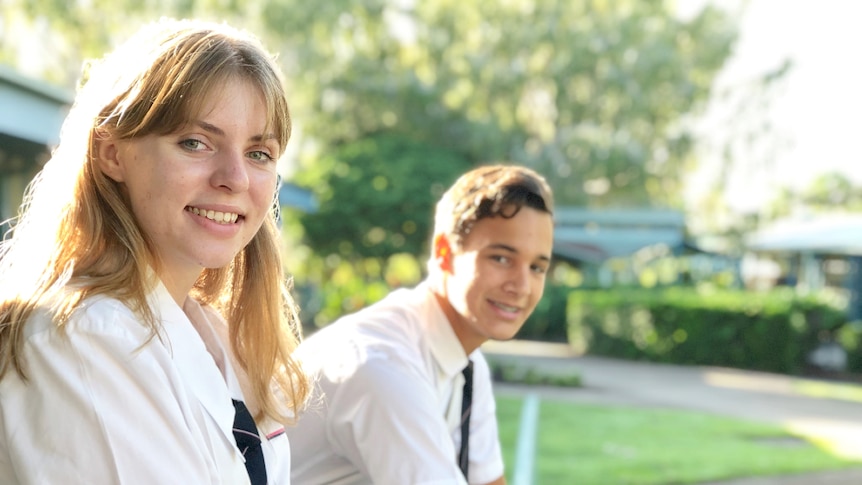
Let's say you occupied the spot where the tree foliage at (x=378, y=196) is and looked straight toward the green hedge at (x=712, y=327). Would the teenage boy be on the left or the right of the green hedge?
right

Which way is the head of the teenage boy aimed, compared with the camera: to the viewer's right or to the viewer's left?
to the viewer's right

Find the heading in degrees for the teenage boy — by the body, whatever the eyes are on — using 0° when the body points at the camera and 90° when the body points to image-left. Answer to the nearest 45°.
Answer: approximately 315°

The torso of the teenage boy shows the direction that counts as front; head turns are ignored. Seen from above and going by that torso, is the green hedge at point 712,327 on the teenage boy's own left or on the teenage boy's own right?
on the teenage boy's own left

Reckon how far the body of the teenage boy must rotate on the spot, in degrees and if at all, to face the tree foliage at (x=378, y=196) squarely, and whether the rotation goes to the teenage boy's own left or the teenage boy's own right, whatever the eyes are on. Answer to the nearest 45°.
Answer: approximately 135° to the teenage boy's own left
